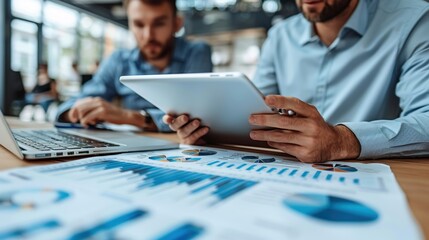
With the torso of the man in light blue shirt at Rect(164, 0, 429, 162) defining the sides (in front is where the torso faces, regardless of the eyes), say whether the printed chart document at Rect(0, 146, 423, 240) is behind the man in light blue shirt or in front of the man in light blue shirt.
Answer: in front

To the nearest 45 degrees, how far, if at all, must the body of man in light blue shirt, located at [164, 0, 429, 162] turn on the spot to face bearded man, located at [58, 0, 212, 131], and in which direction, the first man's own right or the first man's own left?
approximately 90° to the first man's own right

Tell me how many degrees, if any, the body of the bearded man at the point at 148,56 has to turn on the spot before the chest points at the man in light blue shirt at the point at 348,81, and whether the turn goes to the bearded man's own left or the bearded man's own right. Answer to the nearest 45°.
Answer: approximately 45° to the bearded man's own left

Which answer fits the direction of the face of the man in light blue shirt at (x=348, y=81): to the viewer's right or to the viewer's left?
to the viewer's left

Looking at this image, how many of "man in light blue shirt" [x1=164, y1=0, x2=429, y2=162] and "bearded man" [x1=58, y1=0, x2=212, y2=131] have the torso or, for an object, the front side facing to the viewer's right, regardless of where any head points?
0

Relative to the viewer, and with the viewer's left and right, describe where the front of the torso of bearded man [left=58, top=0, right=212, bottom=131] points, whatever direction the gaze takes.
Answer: facing the viewer

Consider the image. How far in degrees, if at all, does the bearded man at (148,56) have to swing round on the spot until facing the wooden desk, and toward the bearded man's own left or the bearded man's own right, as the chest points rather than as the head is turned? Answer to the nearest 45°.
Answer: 0° — they already face it

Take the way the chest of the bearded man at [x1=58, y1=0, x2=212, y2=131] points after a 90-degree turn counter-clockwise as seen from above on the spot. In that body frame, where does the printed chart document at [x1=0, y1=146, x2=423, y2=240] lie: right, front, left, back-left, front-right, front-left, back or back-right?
right
